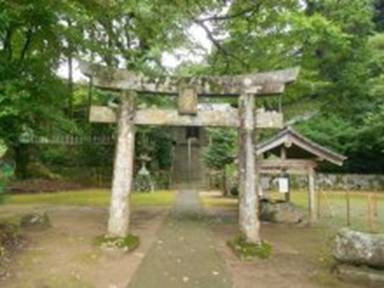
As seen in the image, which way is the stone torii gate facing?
toward the camera

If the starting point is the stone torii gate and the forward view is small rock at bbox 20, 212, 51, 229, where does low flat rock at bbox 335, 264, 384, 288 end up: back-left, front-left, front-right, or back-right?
back-left

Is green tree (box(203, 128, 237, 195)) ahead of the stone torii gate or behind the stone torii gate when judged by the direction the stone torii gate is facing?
behind

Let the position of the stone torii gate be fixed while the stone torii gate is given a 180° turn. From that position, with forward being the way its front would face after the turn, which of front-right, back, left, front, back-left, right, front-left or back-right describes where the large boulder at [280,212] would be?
front-right

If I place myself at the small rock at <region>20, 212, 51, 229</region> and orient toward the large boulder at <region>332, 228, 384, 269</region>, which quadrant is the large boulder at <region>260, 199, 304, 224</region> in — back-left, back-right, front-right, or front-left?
front-left

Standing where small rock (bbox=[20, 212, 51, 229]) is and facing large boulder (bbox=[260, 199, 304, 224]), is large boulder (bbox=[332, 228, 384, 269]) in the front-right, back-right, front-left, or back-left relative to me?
front-right

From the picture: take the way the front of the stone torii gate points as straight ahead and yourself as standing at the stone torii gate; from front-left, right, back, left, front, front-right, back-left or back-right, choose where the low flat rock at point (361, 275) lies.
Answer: front-left

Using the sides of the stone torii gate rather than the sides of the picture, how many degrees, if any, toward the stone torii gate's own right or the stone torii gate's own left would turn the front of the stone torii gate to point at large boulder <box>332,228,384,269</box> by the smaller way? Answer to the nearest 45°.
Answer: approximately 45° to the stone torii gate's own left

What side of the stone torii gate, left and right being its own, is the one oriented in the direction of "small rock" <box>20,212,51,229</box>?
right
